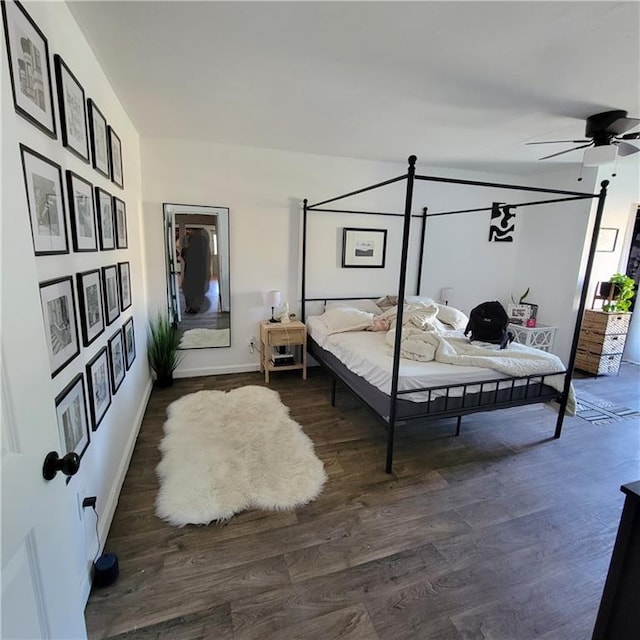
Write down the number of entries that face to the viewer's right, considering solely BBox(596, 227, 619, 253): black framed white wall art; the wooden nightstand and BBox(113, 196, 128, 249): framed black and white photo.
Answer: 1

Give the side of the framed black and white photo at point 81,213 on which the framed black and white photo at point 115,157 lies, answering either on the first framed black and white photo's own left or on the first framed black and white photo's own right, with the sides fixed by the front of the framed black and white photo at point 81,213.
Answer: on the first framed black and white photo's own left

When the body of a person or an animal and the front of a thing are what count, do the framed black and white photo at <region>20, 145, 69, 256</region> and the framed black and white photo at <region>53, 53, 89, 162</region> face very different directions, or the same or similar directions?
same or similar directions

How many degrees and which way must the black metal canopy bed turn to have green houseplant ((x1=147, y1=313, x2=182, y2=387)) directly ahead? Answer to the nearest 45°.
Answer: approximately 135° to its right

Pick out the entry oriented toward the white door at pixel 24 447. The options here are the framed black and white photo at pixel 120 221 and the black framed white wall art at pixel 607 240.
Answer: the black framed white wall art at pixel 607 240

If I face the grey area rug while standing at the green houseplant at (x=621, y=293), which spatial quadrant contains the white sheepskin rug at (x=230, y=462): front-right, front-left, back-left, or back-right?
front-right

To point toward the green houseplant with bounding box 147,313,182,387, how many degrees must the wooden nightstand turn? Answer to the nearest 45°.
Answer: approximately 90° to its right

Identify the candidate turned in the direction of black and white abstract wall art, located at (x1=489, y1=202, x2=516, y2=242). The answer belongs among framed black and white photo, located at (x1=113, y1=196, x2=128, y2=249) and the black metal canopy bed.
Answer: the framed black and white photo

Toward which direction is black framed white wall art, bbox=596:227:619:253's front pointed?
toward the camera

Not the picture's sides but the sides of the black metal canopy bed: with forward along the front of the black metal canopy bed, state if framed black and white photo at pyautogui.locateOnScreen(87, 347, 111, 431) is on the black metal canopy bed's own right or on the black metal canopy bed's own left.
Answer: on the black metal canopy bed's own right

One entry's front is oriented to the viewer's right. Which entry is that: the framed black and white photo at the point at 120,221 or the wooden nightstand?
the framed black and white photo

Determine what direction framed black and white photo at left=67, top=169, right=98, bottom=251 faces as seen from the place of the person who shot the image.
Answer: facing the viewer and to the right of the viewer

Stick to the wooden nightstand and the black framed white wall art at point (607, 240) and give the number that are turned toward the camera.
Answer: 2

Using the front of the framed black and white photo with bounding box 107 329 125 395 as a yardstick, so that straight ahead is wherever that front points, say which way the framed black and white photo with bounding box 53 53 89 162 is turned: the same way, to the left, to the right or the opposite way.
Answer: the same way

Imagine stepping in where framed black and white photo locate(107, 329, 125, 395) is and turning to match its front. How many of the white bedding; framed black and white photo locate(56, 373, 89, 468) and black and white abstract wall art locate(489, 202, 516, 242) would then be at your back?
0

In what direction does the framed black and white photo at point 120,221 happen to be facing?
to the viewer's right

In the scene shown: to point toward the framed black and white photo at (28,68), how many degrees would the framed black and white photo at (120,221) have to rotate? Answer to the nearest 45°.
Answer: approximately 90° to its right
